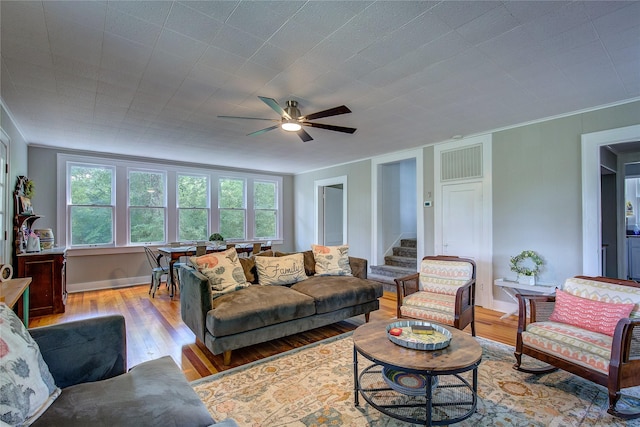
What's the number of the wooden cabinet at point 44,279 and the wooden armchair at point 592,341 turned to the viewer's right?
1

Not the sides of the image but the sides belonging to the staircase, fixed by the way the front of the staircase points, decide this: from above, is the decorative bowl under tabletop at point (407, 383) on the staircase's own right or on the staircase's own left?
on the staircase's own left

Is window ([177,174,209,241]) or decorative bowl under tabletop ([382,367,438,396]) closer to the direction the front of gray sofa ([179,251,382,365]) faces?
the decorative bowl under tabletop

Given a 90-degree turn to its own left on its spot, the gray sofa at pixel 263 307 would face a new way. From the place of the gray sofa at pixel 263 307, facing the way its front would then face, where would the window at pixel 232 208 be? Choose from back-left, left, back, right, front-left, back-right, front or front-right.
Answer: front-left

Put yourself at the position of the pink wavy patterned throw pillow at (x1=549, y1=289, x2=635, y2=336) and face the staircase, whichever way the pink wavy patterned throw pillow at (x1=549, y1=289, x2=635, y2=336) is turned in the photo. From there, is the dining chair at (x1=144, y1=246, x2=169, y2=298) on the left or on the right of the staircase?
left

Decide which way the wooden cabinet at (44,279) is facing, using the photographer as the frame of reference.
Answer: facing to the right of the viewer

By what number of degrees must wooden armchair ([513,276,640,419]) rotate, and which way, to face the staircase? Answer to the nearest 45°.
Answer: approximately 90° to its right

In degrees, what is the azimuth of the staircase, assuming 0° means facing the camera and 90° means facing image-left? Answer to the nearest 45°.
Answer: approximately 45°

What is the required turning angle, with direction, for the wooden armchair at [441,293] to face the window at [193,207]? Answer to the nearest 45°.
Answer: approximately 45° to its right

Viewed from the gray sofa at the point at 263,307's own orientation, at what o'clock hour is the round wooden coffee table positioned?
The round wooden coffee table is roughly at 12 o'clock from the gray sofa.

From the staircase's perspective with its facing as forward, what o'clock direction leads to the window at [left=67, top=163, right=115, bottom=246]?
The window is roughly at 1 o'clock from the staircase.

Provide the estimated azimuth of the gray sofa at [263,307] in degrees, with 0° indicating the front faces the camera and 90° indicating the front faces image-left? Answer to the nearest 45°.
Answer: approximately 315°

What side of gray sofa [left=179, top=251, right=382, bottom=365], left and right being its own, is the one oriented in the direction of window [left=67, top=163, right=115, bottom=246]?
back

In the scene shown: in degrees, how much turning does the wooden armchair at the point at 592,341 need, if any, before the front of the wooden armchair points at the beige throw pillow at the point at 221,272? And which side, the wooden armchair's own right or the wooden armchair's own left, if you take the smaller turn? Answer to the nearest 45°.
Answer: approximately 45° to the wooden armchair's own right
